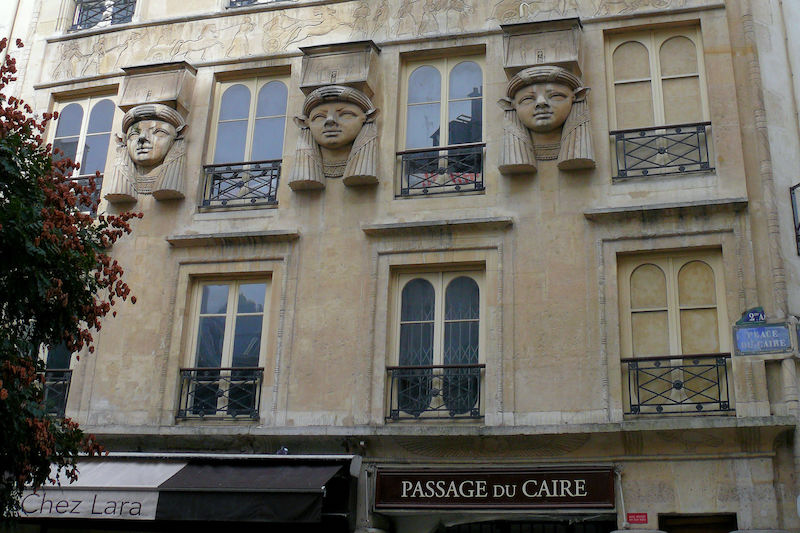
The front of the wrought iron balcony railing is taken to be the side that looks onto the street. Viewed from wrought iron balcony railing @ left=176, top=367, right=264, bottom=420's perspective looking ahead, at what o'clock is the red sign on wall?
The red sign on wall is roughly at 10 o'clock from the wrought iron balcony railing.

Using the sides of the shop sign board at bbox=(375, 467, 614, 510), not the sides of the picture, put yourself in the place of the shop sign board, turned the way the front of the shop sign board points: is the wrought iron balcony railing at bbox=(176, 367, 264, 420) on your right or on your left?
on your right

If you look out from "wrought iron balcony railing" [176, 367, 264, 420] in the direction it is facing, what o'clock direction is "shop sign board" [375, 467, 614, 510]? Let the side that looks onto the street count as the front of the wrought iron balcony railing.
The shop sign board is roughly at 10 o'clock from the wrought iron balcony railing.

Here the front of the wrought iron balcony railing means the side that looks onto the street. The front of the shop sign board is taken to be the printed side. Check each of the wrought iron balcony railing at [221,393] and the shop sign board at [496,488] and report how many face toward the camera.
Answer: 2

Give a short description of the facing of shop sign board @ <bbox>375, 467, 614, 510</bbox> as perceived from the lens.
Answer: facing the viewer

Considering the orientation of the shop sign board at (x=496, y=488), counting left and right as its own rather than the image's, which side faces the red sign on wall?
left
